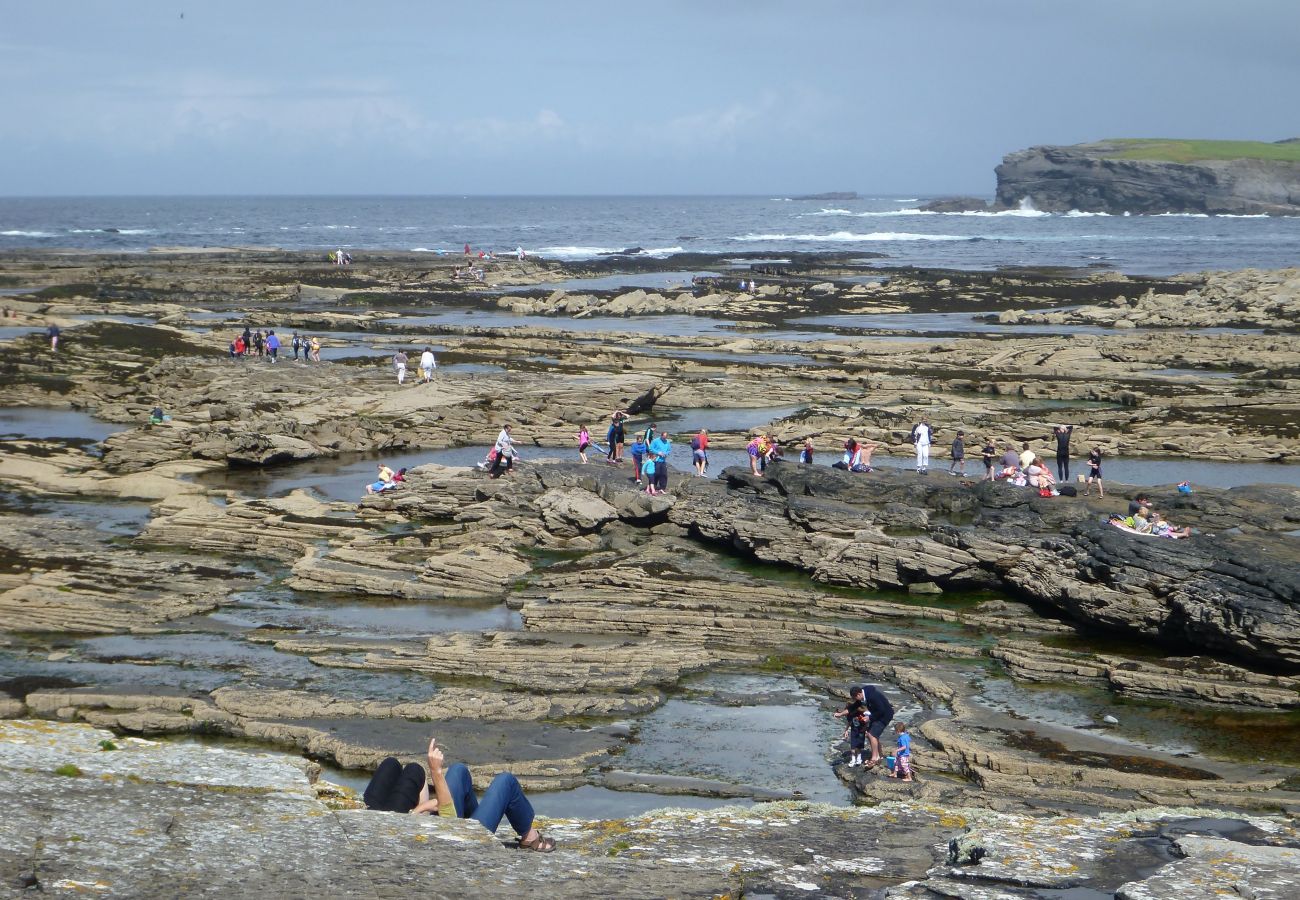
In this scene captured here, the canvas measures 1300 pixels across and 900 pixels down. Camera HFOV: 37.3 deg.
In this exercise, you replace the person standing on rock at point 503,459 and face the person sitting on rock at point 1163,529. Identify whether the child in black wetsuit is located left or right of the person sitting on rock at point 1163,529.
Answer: right

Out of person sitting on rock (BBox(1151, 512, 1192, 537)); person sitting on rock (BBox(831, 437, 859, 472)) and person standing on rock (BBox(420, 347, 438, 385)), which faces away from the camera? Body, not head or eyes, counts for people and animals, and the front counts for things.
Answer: the person standing on rock

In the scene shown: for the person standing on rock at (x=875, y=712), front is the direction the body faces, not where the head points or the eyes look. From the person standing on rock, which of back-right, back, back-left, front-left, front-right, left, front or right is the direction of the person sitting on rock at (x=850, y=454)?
right

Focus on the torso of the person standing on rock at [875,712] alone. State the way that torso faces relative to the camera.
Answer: to the viewer's left

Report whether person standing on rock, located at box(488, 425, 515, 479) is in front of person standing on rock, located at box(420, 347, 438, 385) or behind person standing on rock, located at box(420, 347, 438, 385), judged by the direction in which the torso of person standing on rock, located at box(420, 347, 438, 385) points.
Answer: behind

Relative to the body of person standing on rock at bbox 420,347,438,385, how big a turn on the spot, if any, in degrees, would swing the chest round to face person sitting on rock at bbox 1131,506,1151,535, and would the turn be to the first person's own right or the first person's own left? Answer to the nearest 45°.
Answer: approximately 135° to the first person's own right
